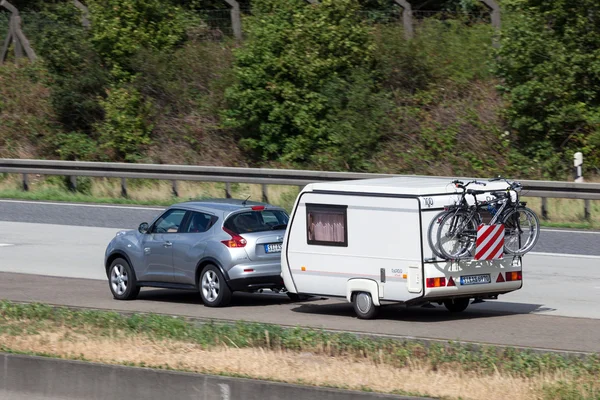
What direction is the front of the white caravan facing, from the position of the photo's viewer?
facing away from the viewer and to the left of the viewer

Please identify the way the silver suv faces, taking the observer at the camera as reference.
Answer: facing away from the viewer and to the left of the viewer

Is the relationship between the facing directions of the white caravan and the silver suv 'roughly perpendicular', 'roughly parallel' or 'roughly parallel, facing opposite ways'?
roughly parallel

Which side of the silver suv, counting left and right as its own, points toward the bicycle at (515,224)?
back

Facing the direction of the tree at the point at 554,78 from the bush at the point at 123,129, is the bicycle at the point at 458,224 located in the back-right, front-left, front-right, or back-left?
front-right

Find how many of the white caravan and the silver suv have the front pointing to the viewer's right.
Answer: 0

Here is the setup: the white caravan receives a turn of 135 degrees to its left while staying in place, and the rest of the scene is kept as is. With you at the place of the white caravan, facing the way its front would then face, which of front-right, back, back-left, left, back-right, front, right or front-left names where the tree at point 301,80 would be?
back

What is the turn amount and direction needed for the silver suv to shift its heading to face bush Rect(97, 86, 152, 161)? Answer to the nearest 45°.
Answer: approximately 45° to its right

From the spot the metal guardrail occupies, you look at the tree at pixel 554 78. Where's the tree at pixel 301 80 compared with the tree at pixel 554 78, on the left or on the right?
left
